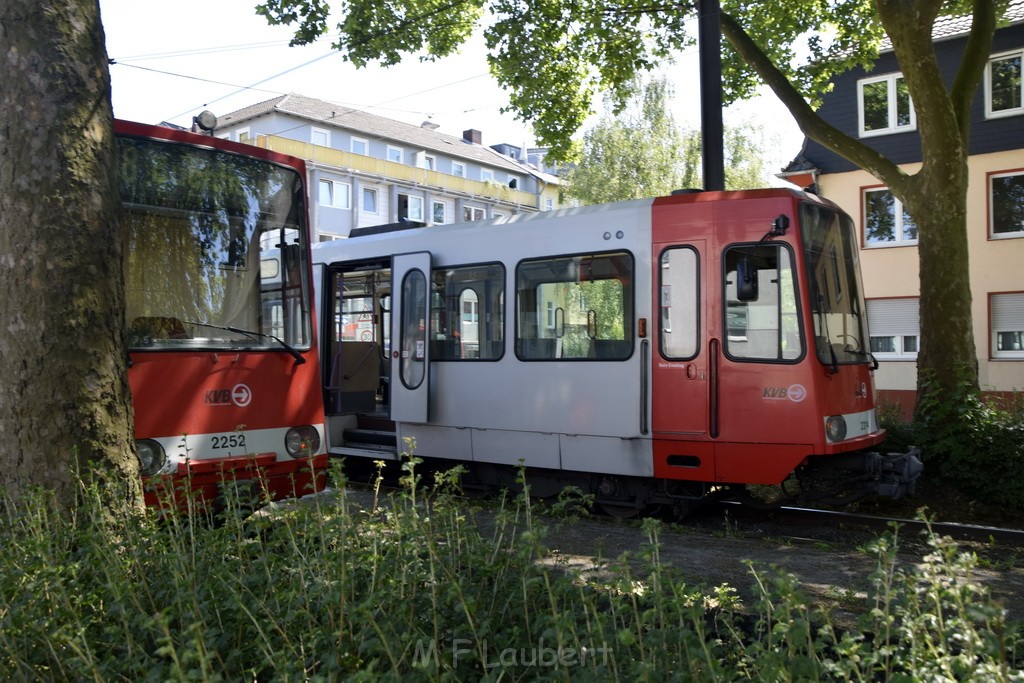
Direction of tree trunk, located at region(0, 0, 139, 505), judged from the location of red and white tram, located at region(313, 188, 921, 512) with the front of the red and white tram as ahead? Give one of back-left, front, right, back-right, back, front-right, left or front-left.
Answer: right

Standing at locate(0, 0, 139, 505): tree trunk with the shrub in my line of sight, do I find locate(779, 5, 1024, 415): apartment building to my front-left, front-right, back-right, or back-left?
front-left

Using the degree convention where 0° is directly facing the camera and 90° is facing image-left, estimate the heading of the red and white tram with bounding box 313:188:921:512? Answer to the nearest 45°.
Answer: approximately 315°

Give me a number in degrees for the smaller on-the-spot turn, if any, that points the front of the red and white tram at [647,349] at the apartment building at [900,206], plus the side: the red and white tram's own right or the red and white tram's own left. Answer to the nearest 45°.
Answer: approximately 90° to the red and white tram's own left

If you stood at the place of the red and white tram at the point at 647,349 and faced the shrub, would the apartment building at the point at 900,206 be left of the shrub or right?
left

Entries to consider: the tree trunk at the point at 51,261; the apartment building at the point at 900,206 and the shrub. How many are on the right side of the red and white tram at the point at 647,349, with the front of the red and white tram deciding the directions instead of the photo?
1
